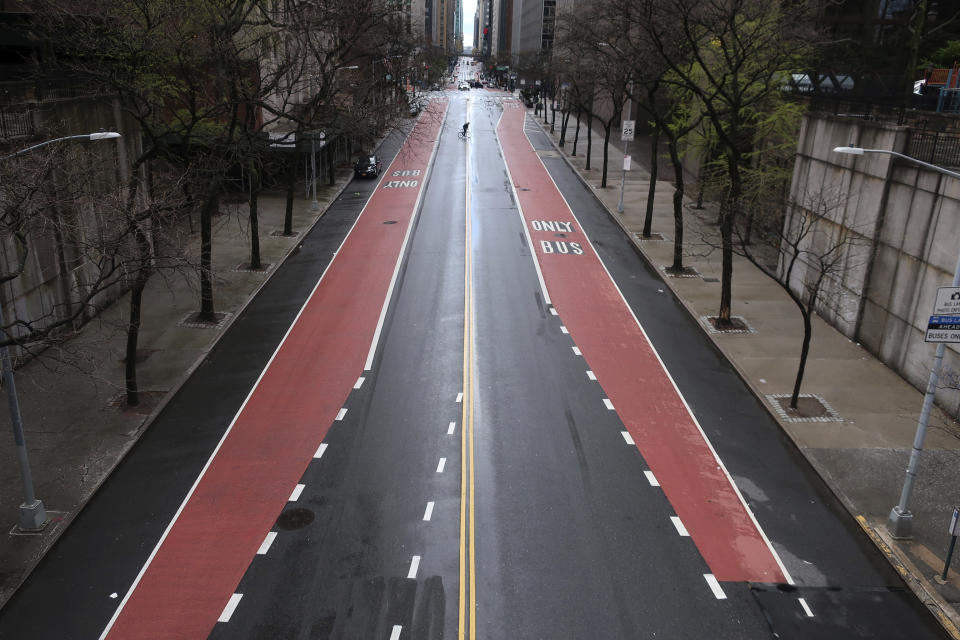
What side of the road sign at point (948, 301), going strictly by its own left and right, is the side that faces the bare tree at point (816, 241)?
back

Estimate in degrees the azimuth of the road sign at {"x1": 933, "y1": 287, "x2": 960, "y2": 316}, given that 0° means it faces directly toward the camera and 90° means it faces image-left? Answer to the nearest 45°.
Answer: approximately 0°

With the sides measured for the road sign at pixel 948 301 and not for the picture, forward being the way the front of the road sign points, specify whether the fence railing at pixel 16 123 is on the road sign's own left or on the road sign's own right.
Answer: on the road sign's own right

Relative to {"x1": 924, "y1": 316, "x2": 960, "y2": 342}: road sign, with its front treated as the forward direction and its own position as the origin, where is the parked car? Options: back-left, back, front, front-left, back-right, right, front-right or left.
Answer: back-right

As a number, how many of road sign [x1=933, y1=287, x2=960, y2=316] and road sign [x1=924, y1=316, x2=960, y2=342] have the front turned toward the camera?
2

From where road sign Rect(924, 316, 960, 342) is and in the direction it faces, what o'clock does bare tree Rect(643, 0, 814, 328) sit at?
The bare tree is roughly at 5 o'clock from the road sign.

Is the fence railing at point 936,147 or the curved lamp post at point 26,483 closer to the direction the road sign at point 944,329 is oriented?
the curved lamp post

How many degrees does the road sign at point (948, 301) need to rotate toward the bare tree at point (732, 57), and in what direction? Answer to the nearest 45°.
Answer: approximately 135° to its right

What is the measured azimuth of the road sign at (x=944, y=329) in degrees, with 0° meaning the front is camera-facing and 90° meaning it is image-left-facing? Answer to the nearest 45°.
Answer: approximately 0°

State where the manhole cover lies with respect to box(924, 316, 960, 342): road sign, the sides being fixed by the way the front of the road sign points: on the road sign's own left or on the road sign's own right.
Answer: on the road sign's own right

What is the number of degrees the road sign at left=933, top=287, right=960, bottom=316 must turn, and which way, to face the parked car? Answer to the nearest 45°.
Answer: approximately 135° to its right

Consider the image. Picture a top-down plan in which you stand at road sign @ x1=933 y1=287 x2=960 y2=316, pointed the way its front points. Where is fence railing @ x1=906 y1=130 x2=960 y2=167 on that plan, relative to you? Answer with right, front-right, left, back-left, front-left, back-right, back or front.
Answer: back

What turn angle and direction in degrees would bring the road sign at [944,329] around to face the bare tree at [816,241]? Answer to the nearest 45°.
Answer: approximately 180°

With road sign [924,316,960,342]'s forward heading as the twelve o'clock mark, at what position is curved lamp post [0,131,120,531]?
The curved lamp post is roughly at 2 o'clock from the road sign.

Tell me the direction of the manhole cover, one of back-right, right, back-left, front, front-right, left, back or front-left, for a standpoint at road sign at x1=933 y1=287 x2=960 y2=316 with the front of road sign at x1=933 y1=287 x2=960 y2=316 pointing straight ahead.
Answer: front-right

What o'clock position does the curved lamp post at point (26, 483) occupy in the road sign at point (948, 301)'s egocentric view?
The curved lamp post is roughly at 2 o'clock from the road sign.
